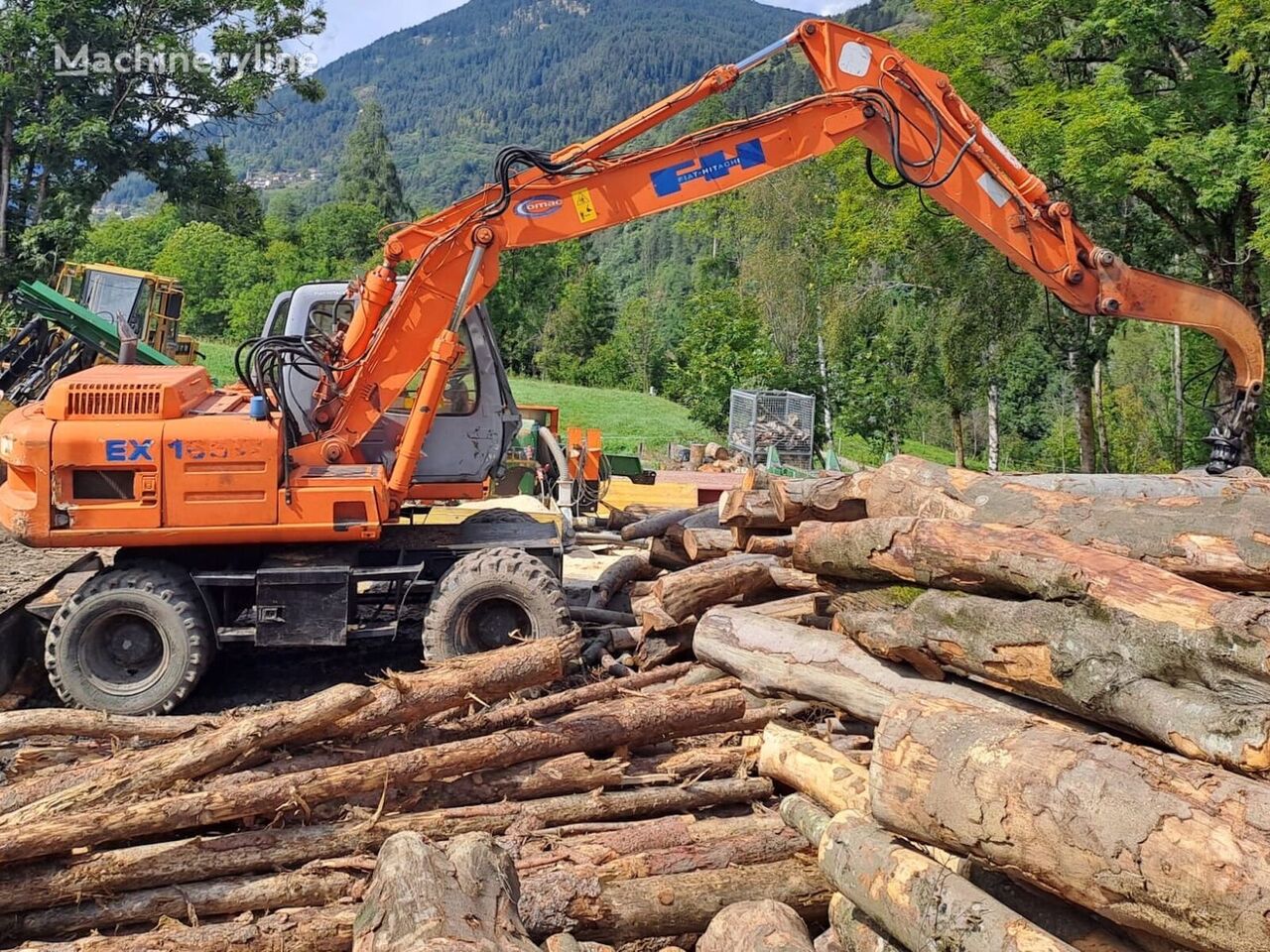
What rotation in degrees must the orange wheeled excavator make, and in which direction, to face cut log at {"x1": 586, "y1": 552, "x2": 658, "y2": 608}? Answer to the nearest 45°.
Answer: approximately 45° to its left

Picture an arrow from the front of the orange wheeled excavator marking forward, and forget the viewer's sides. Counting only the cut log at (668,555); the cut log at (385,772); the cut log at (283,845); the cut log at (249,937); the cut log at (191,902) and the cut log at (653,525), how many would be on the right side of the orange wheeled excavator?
4

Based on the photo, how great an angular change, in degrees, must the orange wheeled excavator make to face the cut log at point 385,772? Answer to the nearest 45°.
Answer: approximately 90° to its right

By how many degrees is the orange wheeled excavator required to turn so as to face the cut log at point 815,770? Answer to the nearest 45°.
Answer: approximately 45° to its right

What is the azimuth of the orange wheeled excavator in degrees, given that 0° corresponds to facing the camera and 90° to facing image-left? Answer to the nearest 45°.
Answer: approximately 270°

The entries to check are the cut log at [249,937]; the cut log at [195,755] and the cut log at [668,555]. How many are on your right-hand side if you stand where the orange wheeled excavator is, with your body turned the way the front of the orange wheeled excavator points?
2

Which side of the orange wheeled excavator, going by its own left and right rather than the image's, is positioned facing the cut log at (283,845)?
right

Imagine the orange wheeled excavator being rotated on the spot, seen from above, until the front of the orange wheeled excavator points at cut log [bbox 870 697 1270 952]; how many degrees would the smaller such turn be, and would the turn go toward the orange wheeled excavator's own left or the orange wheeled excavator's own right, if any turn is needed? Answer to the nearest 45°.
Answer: approximately 45° to the orange wheeled excavator's own right

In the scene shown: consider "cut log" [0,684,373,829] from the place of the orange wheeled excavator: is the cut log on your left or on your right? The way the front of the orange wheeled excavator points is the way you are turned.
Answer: on your right

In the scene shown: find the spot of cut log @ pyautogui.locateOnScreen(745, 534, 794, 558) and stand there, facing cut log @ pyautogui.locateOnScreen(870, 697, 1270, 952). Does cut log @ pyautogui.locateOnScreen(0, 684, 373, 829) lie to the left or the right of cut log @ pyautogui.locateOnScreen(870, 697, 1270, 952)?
right

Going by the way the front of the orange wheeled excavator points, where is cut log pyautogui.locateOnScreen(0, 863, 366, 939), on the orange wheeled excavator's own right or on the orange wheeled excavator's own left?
on the orange wheeled excavator's own right

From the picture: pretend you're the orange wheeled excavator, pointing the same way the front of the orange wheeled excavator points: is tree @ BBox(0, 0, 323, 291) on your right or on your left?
on your left

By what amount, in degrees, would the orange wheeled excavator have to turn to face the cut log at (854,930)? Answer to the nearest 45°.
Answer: approximately 45° to its right
